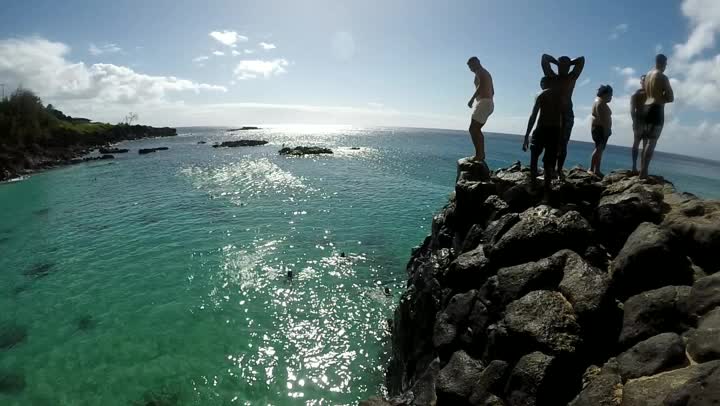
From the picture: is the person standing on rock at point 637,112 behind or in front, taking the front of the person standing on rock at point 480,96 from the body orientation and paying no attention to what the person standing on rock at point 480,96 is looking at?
behind

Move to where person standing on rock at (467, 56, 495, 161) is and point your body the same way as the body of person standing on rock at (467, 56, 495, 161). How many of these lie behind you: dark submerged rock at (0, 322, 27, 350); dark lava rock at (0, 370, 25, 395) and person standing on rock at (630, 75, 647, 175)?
1

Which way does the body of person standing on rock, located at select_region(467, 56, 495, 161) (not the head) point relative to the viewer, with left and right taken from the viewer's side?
facing to the left of the viewer

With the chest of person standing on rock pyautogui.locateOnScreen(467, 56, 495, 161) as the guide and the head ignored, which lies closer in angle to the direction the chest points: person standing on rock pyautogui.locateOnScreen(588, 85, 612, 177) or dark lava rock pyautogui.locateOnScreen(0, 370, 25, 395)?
the dark lava rock

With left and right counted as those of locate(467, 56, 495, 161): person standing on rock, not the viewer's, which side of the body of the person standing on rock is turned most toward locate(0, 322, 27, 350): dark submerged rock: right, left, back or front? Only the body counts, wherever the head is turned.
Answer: front

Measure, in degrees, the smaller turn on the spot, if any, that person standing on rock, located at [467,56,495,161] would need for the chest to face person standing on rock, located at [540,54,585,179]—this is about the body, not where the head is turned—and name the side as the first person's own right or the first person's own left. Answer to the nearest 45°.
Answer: approximately 135° to the first person's own left

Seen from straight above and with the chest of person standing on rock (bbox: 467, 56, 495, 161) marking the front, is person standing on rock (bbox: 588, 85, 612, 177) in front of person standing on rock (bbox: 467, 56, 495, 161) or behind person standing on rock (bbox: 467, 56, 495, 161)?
behind

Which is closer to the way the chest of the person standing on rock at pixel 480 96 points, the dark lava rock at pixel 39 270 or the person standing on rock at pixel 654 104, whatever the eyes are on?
the dark lava rock

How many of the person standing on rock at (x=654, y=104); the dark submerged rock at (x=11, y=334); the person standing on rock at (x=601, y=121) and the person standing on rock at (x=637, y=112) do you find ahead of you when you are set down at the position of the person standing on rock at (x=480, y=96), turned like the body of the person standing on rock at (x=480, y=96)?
1

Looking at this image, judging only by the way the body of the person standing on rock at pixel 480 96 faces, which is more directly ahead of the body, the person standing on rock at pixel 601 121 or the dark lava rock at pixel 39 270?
the dark lava rock

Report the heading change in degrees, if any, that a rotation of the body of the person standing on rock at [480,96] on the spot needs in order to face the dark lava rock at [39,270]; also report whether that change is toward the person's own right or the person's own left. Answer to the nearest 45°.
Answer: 0° — they already face it

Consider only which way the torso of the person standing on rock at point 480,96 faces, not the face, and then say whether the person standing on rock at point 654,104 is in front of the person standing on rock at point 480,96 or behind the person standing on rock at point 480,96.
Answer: behind

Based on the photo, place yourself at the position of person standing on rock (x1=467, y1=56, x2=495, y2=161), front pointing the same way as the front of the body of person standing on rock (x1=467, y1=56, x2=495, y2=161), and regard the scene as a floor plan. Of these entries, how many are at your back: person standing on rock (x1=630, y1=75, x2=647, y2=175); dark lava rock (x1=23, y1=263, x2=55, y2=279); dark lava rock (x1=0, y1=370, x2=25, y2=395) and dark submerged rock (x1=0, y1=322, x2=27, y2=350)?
1
